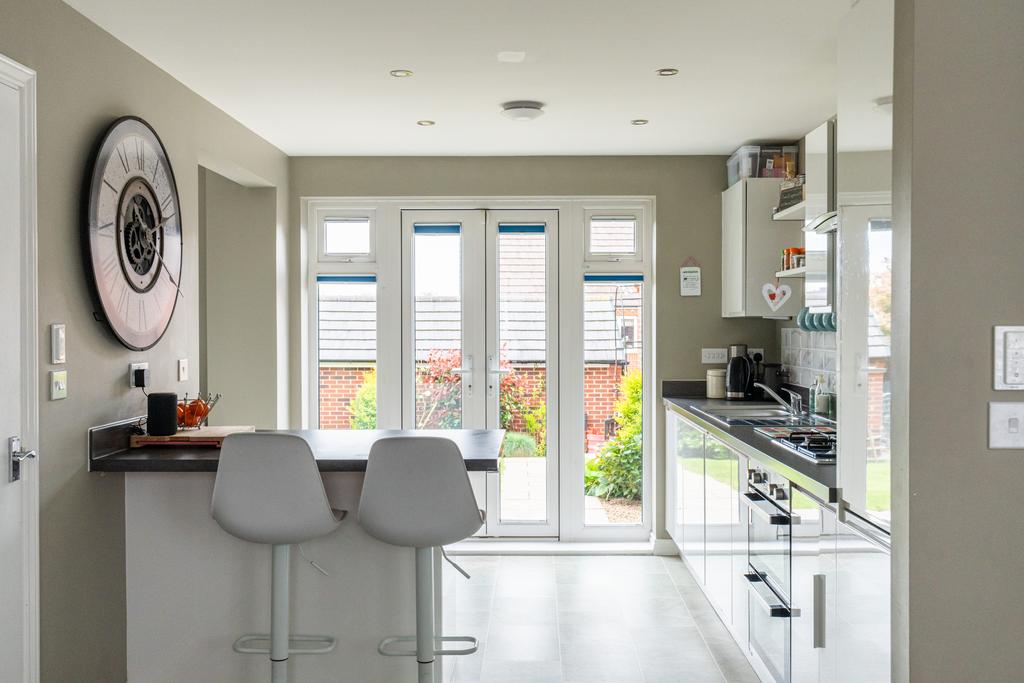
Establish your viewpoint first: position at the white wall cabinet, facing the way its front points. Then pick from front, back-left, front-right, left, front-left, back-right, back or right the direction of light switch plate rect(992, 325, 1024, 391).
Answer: left

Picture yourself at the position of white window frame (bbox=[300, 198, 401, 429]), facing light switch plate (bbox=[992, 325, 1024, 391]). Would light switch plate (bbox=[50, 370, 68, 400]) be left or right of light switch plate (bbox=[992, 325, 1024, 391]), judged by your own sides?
right

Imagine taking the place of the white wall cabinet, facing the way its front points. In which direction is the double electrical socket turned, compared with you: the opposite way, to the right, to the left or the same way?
to the left

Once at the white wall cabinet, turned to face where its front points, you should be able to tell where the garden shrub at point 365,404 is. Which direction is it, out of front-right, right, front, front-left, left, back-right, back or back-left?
front

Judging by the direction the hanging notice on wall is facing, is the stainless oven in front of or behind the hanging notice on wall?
in front

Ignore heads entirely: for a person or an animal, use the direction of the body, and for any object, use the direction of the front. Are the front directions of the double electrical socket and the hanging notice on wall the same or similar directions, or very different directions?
same or similar directions

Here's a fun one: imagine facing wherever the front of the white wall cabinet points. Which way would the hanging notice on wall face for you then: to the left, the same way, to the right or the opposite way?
to the left

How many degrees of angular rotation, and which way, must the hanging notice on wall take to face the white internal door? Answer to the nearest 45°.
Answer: approximately 45° to its right

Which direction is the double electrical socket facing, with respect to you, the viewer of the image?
facing the viewer

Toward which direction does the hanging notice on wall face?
toward the camera

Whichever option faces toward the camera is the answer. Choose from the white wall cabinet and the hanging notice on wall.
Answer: the hanging notice on wall

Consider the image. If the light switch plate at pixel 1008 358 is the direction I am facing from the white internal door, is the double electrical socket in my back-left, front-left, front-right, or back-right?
front-left

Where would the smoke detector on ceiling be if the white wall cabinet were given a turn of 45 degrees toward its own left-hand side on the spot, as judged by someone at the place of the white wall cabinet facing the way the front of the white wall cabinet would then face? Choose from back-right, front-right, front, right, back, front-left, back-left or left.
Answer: front

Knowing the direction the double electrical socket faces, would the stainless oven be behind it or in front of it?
in front
